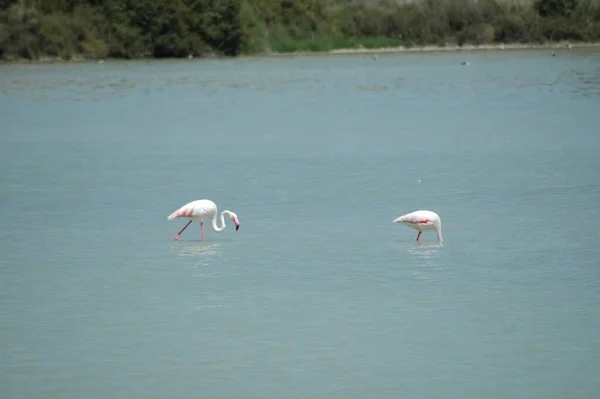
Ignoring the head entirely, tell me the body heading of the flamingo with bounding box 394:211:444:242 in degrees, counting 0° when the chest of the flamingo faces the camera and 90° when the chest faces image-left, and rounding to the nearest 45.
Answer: approximately 270°
